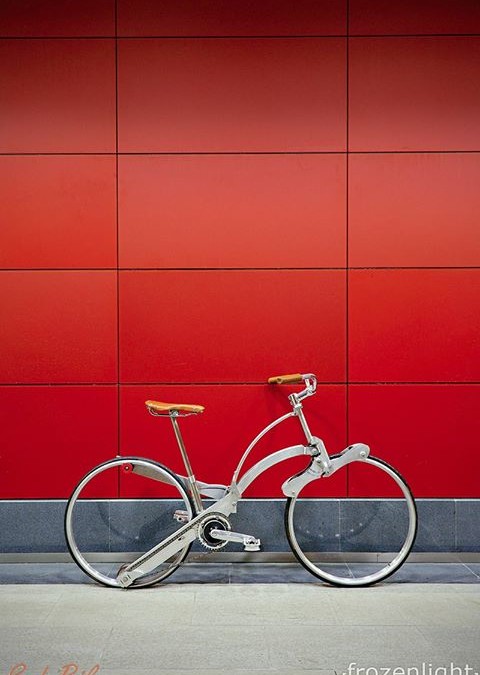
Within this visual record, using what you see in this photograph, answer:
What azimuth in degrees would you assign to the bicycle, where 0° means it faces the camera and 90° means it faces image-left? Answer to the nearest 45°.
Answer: approximately 270°
